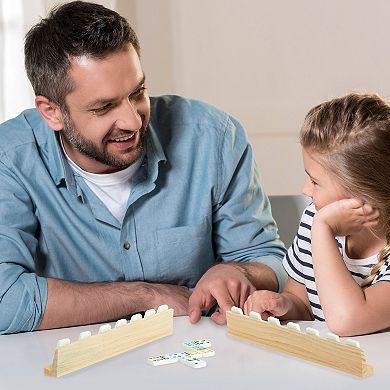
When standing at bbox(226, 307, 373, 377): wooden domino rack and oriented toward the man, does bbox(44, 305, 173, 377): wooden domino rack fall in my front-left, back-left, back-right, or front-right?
front-left

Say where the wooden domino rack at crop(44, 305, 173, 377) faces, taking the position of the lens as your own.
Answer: facing away from the viewer and to the left of the viewer

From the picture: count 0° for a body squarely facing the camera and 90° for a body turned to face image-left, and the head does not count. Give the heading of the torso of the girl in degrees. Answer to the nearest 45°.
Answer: approximately 45°

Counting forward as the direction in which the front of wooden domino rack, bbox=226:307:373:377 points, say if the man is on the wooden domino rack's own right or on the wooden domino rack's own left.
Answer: on the wooden domino rack's own left

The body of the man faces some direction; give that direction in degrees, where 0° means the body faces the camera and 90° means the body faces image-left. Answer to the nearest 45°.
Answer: approximately 0°

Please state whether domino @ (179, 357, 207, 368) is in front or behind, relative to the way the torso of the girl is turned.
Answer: in front

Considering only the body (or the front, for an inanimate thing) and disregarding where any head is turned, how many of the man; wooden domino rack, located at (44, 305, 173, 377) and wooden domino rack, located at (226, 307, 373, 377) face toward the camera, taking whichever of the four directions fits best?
1

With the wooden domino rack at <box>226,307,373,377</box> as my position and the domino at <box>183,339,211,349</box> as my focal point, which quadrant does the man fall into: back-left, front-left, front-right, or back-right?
front-right

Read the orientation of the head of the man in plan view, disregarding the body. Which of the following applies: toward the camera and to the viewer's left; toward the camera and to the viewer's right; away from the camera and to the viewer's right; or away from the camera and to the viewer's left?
toward the camera and to the viewer's right

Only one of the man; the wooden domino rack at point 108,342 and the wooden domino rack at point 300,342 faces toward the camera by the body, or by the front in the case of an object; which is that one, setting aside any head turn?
the man

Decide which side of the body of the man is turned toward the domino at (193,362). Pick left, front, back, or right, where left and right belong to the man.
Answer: front

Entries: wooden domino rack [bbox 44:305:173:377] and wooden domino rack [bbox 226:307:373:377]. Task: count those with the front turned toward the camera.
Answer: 0

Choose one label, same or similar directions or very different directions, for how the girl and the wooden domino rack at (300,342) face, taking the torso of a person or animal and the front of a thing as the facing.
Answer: very different directions

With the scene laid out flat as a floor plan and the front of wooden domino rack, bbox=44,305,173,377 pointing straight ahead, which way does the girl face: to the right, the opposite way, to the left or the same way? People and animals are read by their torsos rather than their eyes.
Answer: to the left

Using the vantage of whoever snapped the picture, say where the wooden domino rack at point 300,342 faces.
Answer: facing away from the viewer and to the right of the viewer

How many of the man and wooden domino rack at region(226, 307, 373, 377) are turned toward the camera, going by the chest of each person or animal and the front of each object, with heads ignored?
1

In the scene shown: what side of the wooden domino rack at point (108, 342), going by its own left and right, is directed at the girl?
right
